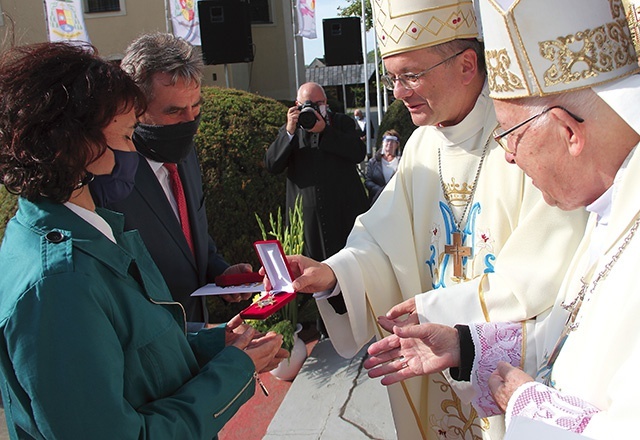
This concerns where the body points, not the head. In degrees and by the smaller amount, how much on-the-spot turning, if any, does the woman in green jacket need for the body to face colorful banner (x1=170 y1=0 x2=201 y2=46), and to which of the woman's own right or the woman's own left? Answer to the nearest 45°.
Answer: approximately 90° to the woman's own left

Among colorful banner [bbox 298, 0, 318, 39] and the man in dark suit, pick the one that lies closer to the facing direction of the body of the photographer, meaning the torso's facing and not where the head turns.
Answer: the man in dark suit

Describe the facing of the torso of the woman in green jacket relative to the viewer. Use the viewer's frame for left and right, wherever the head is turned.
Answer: facing to the right of the viewer

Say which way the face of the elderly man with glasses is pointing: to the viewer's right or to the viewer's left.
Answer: to the viewer's left

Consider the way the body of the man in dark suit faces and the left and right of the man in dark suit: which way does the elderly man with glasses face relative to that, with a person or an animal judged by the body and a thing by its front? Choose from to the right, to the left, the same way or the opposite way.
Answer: the opposite way

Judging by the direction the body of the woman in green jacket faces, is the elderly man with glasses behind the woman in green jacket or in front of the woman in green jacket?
in front

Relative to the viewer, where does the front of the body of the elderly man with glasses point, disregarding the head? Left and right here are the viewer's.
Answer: facing to the left of the viewer

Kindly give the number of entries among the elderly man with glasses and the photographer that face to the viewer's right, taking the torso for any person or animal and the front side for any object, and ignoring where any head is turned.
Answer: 0

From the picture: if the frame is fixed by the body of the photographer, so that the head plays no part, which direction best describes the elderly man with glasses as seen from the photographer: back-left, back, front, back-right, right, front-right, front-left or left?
front

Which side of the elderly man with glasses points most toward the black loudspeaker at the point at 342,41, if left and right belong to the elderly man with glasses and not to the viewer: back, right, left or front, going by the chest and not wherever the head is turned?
right

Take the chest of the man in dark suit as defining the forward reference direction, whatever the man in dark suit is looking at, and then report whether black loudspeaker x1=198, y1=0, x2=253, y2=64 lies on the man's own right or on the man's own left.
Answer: on the man's own left

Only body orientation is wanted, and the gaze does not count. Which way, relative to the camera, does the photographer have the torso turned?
toward the camera

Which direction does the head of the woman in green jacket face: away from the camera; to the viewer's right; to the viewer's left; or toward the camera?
to the viewer's right

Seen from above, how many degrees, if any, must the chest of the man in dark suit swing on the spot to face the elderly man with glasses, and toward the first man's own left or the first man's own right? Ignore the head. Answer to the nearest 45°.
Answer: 0° — they already face them
